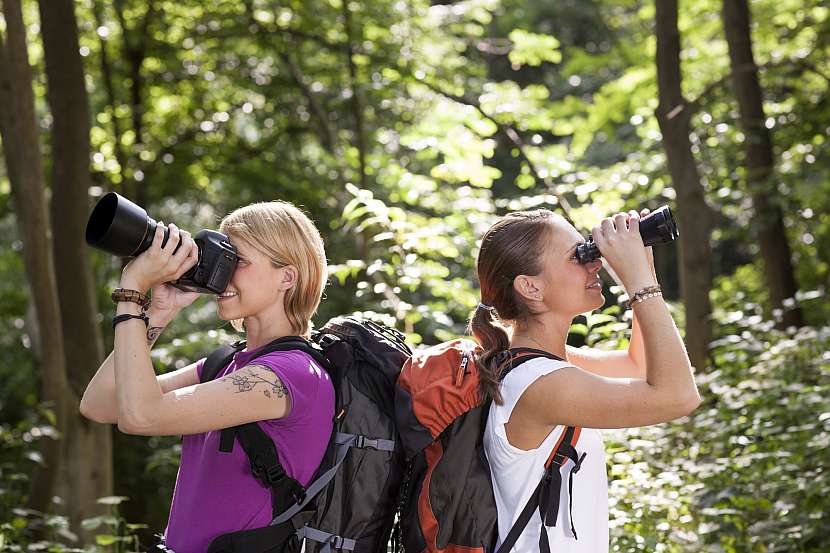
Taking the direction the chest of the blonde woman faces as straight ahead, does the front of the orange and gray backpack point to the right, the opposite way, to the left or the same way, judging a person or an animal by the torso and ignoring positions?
the same way

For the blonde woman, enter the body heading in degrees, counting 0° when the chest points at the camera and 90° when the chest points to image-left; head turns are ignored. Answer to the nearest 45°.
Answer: approximately 90°

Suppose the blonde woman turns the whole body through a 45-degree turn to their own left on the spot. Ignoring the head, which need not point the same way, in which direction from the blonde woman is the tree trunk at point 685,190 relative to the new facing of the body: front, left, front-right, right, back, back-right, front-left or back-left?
back

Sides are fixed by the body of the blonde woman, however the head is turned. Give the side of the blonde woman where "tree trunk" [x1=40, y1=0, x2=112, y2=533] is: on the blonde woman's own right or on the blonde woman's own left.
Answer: on the blonde woman's own right

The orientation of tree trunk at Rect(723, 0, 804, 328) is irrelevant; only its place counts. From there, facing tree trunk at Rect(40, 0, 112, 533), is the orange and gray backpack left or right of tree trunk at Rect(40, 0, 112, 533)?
left

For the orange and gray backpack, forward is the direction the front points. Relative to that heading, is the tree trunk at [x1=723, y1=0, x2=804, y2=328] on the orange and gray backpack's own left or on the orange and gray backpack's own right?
on the orange and gray backpack's own right

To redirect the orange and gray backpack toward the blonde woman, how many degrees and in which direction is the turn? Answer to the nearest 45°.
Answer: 0° — it already faces them

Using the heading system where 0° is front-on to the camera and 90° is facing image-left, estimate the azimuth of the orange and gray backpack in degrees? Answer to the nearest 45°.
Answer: approximately 90°

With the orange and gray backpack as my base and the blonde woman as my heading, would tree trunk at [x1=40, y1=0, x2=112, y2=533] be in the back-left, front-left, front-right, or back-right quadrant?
front-right

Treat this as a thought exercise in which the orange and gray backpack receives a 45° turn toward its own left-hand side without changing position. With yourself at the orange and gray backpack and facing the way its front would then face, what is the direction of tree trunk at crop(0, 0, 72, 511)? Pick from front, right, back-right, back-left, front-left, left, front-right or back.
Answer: right

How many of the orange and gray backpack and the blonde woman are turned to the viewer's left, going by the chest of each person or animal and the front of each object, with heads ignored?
2

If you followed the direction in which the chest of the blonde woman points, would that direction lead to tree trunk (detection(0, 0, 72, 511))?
no

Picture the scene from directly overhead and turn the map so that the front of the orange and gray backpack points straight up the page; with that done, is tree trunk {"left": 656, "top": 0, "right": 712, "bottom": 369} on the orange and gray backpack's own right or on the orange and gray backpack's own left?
on the orange and gray backpack's own right

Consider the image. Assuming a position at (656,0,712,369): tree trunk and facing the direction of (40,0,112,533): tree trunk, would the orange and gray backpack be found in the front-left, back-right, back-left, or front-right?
front-left

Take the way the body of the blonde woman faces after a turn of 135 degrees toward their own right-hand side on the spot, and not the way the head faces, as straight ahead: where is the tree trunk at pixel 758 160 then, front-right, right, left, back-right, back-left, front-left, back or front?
front

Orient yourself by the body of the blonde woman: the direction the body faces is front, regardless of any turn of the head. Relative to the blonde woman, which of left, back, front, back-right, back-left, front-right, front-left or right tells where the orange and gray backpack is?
back
